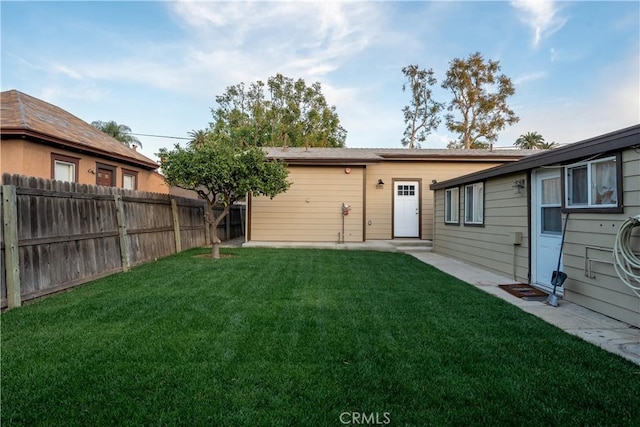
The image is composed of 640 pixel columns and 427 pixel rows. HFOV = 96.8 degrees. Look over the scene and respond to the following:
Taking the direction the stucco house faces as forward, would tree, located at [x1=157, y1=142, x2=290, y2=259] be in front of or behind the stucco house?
in front

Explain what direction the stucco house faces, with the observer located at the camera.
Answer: facing the viewer and to the right of the viewer

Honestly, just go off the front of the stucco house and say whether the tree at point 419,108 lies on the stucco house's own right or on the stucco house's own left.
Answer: on the stucco house's own left

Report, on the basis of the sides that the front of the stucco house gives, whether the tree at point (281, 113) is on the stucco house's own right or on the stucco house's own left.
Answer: on the stucco house's own left

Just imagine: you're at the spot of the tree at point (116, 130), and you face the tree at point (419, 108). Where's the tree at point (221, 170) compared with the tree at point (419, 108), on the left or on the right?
right

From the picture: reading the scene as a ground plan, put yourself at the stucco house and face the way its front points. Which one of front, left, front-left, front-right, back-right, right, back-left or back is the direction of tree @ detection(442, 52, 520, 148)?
front-left

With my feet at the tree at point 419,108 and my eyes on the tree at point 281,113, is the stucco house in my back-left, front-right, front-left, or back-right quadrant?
front-left

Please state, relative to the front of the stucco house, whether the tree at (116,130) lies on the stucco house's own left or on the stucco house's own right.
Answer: on the stucco house's own left

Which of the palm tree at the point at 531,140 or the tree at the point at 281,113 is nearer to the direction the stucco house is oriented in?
the palm tree

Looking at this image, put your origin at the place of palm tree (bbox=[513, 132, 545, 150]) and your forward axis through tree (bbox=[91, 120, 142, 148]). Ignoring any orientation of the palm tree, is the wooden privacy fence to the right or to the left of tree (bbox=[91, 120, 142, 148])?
left

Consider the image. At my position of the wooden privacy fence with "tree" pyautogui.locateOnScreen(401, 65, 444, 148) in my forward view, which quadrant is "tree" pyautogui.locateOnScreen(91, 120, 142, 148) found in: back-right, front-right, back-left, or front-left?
front-left
